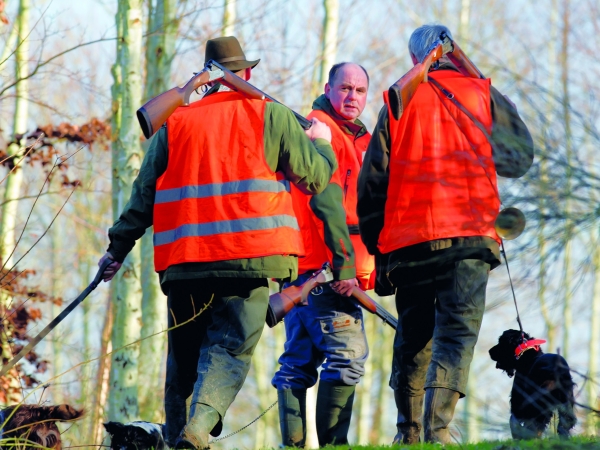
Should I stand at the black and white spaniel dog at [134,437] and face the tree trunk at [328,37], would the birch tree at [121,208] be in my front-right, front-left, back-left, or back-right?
front-left
